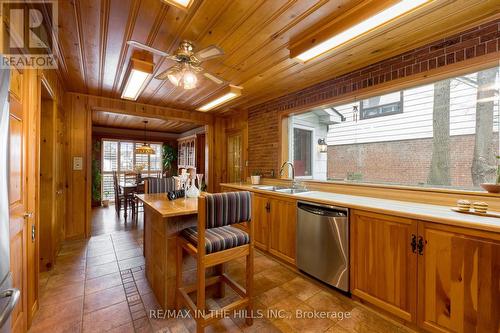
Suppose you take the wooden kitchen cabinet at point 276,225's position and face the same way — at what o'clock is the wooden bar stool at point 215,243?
The wooden bar stool is roughly at 11 o'clock from the wooden kitchen cabinet.

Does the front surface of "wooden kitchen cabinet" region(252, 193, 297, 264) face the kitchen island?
yes

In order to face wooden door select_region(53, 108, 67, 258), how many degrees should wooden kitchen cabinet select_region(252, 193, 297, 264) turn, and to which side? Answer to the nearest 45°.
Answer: approximately 45° to its right

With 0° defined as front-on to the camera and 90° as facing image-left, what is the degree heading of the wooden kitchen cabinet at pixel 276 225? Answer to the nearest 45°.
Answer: approximately 45°

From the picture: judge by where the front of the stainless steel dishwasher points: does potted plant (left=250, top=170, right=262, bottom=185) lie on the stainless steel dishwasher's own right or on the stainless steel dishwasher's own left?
on the stainless steel dishwasher's own right

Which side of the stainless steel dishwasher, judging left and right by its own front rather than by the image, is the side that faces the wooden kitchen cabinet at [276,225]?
right

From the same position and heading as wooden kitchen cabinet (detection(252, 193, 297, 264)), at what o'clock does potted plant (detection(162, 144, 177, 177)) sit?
The potted plant is roughly at 3 o'clock from the wooden kitchen cabinet.

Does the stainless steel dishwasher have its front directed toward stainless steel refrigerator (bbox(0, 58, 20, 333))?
yes

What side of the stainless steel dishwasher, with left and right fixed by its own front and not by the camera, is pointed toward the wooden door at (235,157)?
right

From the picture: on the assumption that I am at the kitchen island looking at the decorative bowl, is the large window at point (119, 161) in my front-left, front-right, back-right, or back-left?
back-left

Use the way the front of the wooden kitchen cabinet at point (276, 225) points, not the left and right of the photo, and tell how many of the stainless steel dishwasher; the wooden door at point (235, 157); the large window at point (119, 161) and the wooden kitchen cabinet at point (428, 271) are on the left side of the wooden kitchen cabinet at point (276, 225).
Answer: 2

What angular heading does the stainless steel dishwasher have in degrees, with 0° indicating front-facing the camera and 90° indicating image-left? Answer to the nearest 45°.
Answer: approximately 45°
